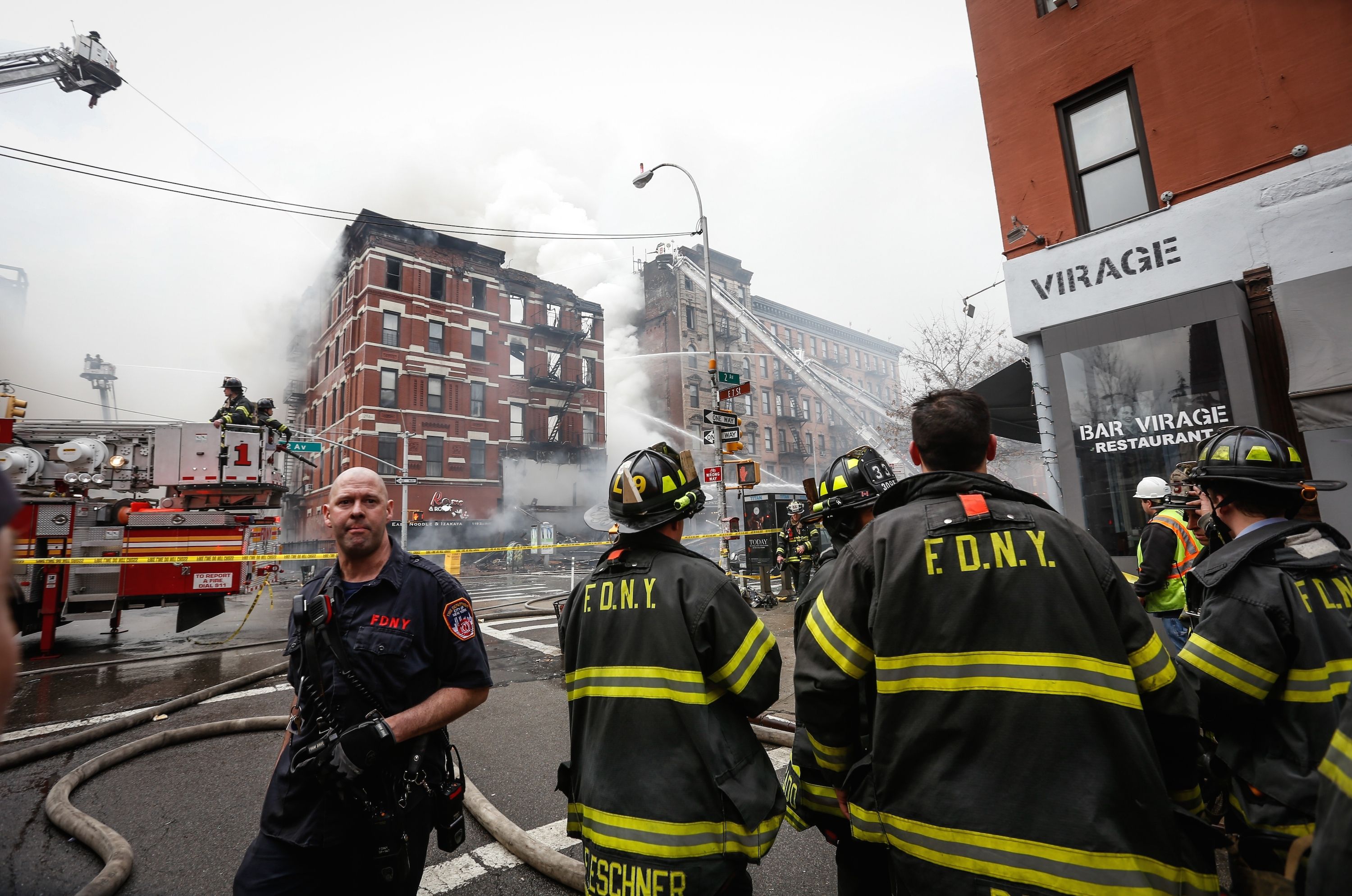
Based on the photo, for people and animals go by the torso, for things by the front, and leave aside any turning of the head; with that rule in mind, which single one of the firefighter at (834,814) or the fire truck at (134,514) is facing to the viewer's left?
the fire truck

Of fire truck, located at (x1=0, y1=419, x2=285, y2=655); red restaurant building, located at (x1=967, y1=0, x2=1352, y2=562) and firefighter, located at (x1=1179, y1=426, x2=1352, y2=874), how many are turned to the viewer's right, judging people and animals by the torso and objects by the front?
0

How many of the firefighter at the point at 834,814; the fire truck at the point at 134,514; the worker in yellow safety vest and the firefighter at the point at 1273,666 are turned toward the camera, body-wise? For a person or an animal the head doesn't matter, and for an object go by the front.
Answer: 0

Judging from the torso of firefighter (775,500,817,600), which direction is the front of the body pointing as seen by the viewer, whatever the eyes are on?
toward the camera

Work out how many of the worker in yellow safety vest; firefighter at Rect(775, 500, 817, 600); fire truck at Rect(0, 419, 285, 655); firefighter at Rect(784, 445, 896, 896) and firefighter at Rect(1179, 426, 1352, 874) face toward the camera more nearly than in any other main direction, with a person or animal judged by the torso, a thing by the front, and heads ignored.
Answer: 1

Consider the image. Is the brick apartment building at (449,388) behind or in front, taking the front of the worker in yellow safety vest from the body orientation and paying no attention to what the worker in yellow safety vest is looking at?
in front

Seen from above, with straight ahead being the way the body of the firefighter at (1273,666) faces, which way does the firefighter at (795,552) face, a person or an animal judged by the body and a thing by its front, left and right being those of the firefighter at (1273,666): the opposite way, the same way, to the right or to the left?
the opposite way

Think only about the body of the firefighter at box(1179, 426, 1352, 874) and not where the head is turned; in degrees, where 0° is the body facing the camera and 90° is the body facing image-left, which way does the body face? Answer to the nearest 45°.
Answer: approximately 135°

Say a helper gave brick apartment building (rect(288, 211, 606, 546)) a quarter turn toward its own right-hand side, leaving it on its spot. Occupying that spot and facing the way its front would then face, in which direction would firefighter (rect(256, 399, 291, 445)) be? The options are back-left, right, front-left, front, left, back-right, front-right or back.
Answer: front-left

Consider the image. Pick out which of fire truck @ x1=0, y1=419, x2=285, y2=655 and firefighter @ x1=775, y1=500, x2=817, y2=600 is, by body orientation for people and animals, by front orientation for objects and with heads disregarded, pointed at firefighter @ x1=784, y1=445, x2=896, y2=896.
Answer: firefighter @ x1=775, y1=500, x2=817, y2=600

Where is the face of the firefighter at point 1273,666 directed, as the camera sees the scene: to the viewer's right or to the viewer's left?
to the viewer's left

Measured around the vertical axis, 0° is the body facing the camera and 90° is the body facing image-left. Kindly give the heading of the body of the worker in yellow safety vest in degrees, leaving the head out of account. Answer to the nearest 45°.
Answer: approximately 135°

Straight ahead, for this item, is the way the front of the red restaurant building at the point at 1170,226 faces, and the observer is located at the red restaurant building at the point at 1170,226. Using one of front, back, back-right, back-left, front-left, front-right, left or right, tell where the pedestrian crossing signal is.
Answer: front-right
